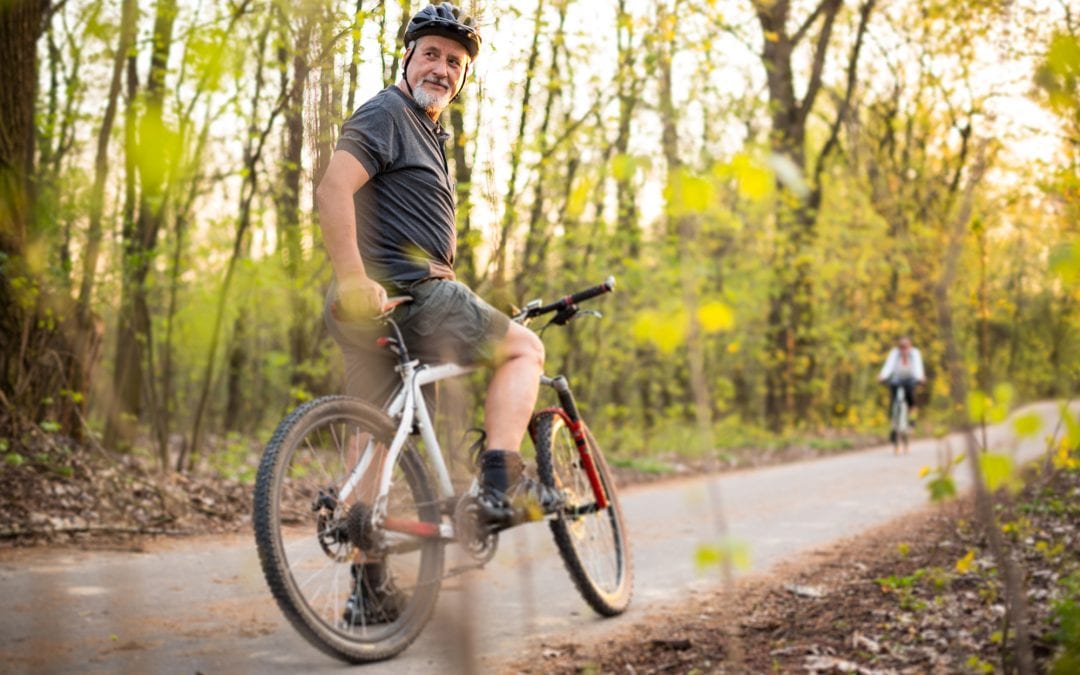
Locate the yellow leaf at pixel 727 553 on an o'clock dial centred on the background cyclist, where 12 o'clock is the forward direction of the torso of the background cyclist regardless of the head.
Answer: The yellow leaf is roughly at 12 o'clock from the background cyclist.

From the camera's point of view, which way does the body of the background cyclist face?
toward the camera

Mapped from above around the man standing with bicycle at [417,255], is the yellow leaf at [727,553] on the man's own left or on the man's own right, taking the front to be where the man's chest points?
on the man's own right

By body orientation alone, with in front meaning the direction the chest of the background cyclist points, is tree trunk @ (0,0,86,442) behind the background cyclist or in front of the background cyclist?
in front

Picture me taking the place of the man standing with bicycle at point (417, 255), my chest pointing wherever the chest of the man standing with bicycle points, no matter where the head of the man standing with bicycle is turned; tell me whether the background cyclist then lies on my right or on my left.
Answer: on my left

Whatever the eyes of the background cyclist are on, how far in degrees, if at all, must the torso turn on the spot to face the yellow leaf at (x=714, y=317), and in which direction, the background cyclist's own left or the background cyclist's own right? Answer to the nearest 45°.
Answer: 0° — they already face it

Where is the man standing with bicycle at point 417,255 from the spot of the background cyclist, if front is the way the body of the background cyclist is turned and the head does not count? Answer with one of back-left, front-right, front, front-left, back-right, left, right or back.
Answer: front

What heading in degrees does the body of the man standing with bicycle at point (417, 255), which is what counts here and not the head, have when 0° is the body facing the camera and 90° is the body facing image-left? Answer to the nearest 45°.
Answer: approximately 270°

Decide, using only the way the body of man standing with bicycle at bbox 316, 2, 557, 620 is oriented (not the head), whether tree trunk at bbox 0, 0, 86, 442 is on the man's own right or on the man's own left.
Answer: on the man's own left

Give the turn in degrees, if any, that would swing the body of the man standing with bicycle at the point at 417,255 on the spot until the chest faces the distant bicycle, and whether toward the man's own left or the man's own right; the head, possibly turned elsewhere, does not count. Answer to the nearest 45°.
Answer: approximately 45° to the man's own left
